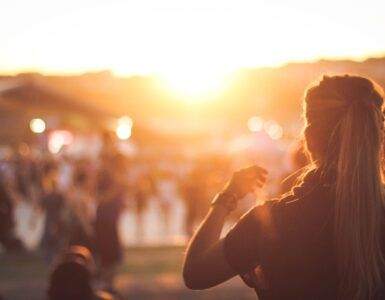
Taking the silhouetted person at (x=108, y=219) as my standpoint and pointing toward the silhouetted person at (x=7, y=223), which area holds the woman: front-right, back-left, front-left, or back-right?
back-left

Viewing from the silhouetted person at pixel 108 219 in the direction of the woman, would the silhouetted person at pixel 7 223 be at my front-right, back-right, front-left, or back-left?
back-right

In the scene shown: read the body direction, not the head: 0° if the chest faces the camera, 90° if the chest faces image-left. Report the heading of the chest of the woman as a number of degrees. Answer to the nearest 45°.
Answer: approximately 135°

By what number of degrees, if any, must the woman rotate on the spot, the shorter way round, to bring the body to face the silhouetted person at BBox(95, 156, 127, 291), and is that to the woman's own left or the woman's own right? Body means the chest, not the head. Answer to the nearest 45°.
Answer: approximately 45° to the woman's own right

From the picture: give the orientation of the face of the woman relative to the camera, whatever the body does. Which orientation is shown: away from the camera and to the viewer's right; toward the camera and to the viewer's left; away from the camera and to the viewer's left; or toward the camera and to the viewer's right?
away from the camera and to the viewer's left

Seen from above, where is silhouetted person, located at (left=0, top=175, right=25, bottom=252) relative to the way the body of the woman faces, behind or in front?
in front
